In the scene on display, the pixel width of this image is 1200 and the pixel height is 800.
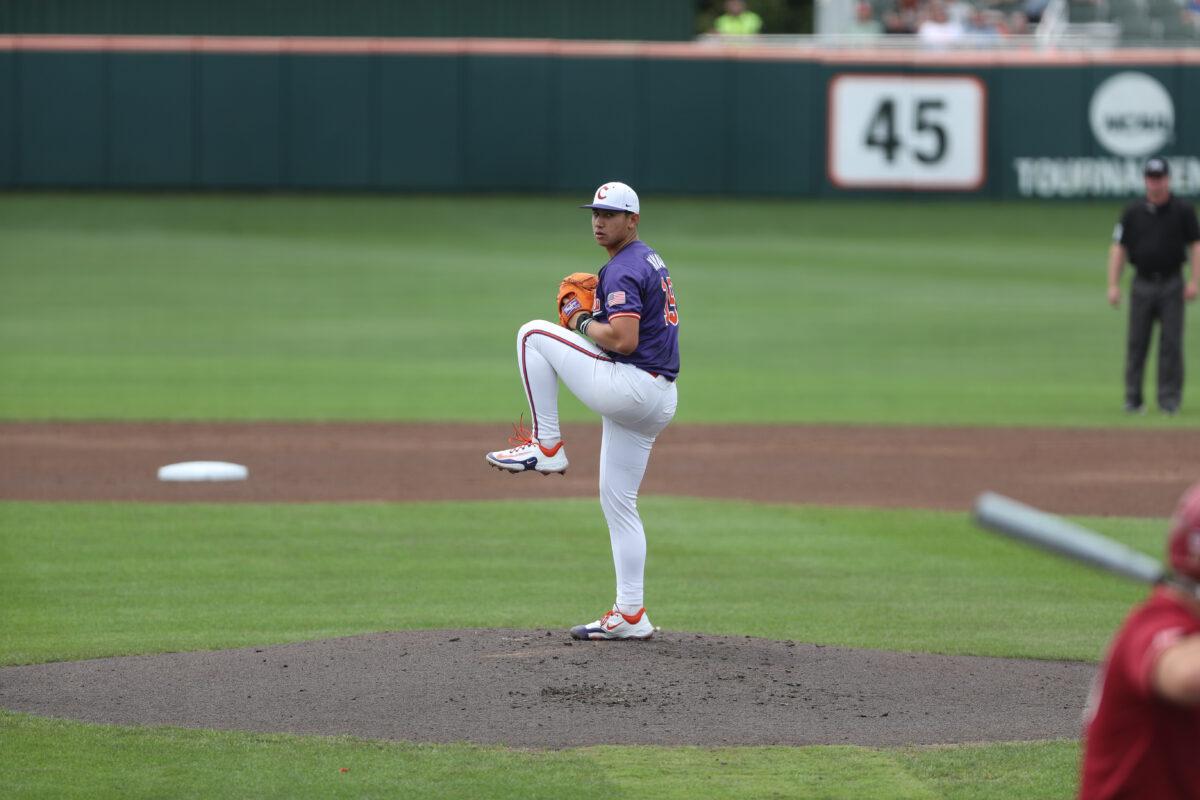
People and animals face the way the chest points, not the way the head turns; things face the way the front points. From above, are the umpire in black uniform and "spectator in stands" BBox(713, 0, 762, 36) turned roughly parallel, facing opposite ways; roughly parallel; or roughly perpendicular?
roughly parallel

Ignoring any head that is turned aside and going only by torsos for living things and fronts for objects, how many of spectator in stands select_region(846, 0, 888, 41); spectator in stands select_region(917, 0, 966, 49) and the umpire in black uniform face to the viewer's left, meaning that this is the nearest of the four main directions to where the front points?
0

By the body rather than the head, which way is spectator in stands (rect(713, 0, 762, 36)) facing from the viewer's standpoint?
toward the camera

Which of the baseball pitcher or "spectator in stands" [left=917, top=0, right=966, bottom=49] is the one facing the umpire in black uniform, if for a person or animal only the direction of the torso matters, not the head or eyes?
the spectator in stands

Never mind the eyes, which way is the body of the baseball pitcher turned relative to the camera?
to the viewer's left

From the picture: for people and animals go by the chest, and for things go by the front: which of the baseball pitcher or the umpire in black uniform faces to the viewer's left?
the baseball pitcher

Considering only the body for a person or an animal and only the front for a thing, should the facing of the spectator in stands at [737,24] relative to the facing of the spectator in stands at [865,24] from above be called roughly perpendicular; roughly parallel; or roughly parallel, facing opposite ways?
roughly parallel

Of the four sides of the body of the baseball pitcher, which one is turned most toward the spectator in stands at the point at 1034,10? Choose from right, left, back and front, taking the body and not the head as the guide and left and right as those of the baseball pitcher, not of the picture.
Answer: right

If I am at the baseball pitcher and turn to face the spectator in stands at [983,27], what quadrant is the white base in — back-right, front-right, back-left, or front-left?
front-left

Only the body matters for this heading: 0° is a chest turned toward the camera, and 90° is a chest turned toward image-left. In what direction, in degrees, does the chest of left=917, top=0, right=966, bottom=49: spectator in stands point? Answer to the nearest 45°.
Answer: approximately 0°

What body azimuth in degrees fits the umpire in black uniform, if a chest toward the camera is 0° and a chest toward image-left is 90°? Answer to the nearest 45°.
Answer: approximately 0°

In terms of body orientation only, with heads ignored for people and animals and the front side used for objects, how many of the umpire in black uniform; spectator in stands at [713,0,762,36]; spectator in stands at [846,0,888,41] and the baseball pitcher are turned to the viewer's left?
1

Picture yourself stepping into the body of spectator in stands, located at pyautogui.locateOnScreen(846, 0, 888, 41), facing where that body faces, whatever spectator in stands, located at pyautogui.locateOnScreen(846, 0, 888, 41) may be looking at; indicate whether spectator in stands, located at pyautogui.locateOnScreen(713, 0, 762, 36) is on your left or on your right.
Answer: on your right

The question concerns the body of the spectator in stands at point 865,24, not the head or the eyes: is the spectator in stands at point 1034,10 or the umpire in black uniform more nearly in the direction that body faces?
the umpire in black uniform

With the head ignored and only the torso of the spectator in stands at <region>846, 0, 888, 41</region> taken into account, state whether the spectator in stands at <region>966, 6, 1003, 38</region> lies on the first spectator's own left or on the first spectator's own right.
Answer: on the first spectator's own left
